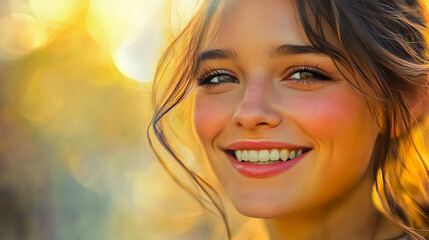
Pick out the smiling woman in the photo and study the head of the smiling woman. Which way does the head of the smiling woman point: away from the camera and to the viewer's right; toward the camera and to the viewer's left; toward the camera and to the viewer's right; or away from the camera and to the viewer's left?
toward the camera and to the viewer's left

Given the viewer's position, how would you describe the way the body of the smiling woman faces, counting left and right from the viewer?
facing the viewer and to the left of the viewer
